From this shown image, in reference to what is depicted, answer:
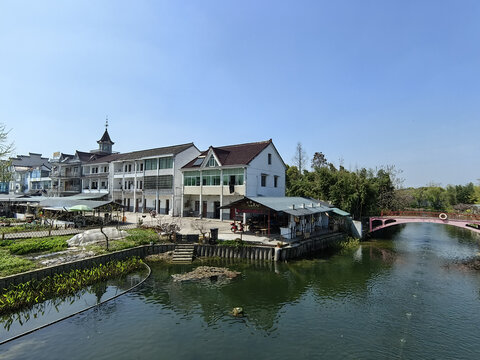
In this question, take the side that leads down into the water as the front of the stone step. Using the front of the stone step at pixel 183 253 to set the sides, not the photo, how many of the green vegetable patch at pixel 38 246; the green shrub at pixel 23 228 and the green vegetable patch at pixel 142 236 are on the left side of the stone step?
0

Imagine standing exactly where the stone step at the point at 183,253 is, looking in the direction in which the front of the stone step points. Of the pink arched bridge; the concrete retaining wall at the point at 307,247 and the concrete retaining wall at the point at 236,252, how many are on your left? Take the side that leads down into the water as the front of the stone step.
3

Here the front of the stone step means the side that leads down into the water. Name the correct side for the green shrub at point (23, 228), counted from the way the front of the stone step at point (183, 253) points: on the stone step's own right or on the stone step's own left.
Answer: on the stone step's own right

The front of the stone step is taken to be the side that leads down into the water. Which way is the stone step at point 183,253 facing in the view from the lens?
facing the viewer

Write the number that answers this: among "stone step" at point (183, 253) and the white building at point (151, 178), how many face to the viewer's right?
0

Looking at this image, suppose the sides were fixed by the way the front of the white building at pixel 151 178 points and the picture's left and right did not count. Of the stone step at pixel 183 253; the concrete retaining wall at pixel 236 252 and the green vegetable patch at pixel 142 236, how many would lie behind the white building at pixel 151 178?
0

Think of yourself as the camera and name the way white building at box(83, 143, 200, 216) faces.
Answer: facing the viewer and to the left of the viewer

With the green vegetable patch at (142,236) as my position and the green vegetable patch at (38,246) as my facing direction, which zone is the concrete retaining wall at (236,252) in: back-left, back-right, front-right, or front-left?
back-left

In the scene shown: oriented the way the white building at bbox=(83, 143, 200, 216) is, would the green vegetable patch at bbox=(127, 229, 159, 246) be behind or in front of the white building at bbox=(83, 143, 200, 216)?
in front

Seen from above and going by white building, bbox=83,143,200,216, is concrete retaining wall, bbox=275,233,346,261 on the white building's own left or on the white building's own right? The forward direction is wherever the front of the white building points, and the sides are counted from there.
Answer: on the white building's own left

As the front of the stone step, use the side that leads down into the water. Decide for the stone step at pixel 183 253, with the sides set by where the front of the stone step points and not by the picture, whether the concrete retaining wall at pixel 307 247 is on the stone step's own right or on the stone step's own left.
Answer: on the stone step's own left

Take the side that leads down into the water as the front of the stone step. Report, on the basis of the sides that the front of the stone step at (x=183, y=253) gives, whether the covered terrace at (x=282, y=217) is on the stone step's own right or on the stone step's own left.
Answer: on the stone step's own left

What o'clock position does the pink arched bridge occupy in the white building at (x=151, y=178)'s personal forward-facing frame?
The pink arched bridge is roughly at 9 o'clock from the white building.
